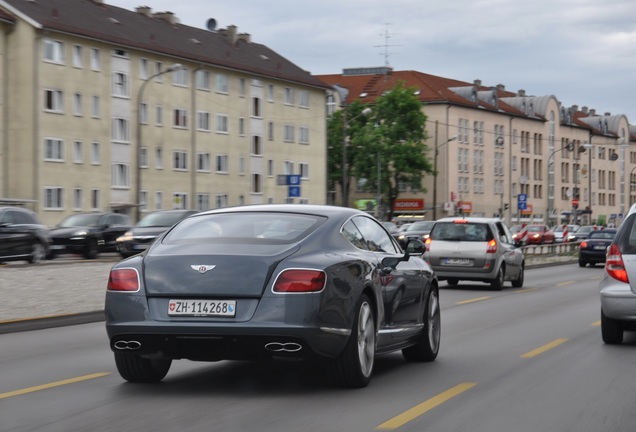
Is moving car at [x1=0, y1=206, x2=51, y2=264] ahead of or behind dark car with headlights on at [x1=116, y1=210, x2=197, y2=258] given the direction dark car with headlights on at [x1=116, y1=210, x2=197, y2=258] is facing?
ahead

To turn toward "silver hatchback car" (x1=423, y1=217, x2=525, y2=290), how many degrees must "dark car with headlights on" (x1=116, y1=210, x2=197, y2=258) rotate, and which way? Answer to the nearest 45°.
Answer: approximately 90° to its left

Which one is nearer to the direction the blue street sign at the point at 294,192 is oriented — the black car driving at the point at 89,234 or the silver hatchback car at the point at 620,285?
the silver hatchback car

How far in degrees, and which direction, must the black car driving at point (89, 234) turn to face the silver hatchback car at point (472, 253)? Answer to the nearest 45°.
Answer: approximately 90° to its left

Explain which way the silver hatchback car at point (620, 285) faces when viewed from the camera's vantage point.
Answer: facing away from the viewer

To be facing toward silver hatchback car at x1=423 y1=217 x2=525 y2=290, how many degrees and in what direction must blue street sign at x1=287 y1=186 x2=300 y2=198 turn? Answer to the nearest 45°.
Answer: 0° — it already faces it

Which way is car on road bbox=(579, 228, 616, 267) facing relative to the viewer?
away from the camera

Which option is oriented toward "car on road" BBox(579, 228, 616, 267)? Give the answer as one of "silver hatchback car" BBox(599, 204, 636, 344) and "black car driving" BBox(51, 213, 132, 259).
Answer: the silver hatchback car

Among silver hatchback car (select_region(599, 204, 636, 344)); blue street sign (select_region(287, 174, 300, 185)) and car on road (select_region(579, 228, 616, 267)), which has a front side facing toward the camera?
the blue street sign

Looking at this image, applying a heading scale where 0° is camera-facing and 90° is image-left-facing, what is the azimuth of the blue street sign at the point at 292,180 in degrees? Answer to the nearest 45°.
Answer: approximately 0°

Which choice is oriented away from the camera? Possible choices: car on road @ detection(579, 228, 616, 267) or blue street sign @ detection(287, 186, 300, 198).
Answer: the car on road

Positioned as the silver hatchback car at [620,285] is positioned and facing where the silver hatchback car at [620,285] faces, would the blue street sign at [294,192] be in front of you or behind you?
in front

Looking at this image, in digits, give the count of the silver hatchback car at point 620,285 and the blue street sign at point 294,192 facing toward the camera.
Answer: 1

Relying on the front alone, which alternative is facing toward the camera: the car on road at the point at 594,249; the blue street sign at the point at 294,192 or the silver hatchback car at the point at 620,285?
the blue street sign

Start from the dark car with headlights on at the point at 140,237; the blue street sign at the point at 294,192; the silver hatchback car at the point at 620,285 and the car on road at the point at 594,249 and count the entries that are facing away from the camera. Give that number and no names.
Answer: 2

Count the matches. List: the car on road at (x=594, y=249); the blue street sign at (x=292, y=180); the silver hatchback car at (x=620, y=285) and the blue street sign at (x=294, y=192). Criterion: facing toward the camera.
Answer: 2
